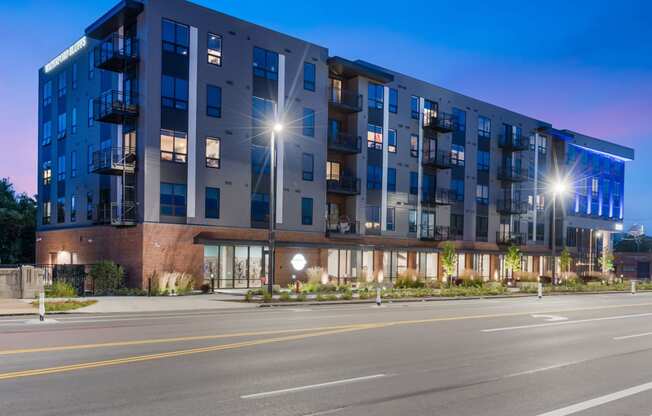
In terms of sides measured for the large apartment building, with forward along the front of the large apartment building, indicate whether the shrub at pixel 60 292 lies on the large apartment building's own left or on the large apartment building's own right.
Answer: on the large apartment building's own right

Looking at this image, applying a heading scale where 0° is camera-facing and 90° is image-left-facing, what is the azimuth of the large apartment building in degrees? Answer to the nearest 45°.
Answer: approximately 315°

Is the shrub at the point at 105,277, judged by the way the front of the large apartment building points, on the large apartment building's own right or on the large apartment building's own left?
on the large apartment building's own right
